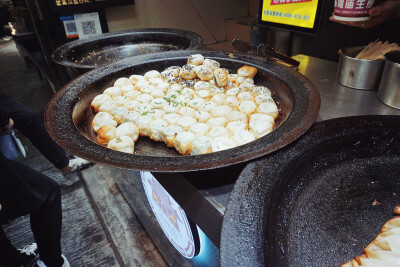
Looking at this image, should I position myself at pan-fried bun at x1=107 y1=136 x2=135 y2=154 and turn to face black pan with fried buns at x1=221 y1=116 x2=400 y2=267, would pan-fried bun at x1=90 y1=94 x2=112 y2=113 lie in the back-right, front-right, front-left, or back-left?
back-left

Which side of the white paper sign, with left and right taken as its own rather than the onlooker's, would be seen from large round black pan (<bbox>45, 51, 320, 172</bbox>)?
front

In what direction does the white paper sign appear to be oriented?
toward the camera

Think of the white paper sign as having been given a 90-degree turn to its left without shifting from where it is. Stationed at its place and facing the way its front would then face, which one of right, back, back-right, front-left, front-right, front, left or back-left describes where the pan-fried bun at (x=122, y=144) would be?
right

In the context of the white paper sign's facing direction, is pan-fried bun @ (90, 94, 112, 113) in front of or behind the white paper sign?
in front

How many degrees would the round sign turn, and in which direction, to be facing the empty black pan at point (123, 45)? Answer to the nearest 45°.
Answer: approximately 90° to its right

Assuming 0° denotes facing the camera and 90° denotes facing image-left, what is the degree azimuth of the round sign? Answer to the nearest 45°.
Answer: approximately 90°

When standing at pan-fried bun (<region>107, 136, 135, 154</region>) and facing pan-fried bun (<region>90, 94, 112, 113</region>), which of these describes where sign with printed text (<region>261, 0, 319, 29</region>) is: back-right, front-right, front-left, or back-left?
front-right

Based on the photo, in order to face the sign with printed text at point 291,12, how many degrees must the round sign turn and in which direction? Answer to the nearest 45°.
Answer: approximately 135° to its right

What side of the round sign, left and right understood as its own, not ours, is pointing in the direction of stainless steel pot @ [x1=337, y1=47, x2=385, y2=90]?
back
